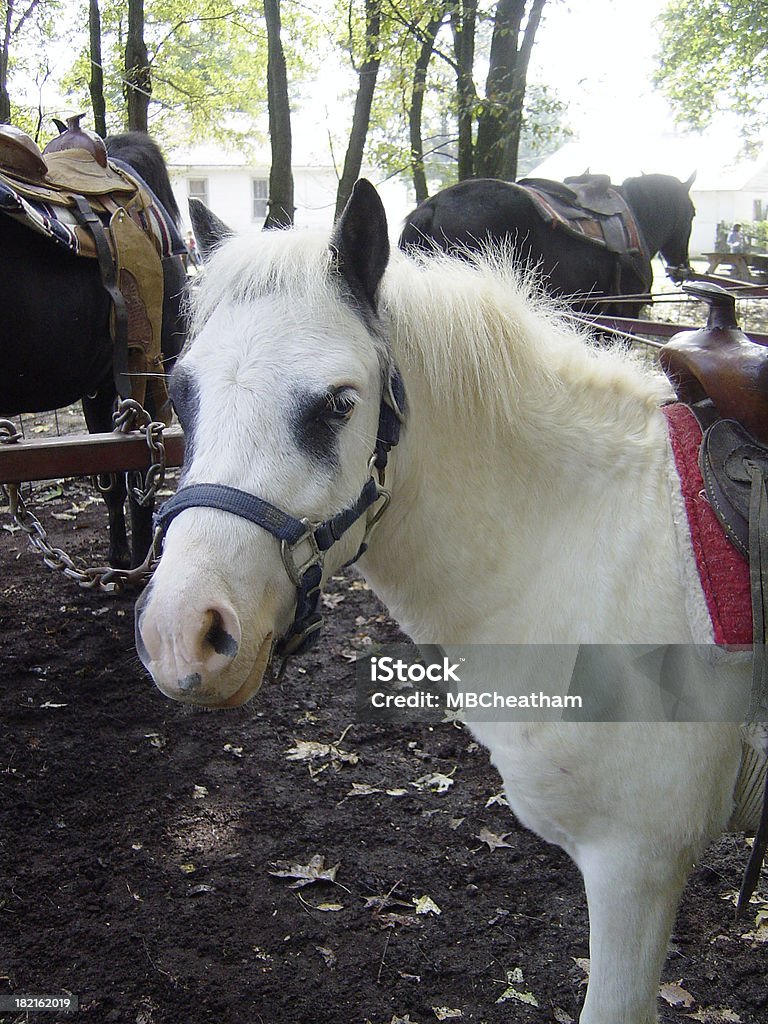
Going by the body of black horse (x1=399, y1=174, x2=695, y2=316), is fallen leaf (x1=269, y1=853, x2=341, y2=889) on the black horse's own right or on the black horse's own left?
on the black horse's own right

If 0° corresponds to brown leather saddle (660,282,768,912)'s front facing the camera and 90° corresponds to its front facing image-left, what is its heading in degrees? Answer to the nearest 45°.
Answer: approximately 90°

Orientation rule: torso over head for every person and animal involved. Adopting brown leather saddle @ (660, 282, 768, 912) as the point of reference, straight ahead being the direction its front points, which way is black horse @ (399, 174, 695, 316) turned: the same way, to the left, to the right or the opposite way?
the opposite way

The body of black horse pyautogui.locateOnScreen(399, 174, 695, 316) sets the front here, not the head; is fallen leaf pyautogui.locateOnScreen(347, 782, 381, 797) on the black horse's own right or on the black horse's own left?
on the black horse's own right

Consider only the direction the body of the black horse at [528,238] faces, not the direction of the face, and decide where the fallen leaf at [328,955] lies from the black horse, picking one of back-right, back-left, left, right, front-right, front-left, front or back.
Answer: right

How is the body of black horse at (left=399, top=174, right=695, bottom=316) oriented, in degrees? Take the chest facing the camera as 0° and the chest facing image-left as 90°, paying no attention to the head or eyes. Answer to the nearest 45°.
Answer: approximately 270°

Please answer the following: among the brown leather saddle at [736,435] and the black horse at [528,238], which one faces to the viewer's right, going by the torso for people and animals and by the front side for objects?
the black horse

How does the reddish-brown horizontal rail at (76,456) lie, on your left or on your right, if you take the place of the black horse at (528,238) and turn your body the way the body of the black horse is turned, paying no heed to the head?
on your right

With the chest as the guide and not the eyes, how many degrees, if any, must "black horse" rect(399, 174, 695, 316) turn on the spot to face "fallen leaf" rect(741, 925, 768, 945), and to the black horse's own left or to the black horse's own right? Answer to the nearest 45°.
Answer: approximately 90° to the black horse's own right

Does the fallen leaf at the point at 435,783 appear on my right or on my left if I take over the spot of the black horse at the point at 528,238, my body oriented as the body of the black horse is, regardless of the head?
on my right

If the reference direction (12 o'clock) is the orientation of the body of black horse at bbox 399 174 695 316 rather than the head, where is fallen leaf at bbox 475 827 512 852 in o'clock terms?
The fallen leaf is roughly at 3 o'clock from the black horse.

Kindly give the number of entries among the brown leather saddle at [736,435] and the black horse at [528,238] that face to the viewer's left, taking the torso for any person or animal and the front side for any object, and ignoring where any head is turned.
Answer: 1

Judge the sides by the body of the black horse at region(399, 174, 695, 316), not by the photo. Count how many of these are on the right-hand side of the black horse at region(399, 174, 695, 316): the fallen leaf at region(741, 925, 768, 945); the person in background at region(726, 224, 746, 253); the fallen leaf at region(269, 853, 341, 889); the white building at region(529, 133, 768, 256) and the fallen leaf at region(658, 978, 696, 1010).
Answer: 3
